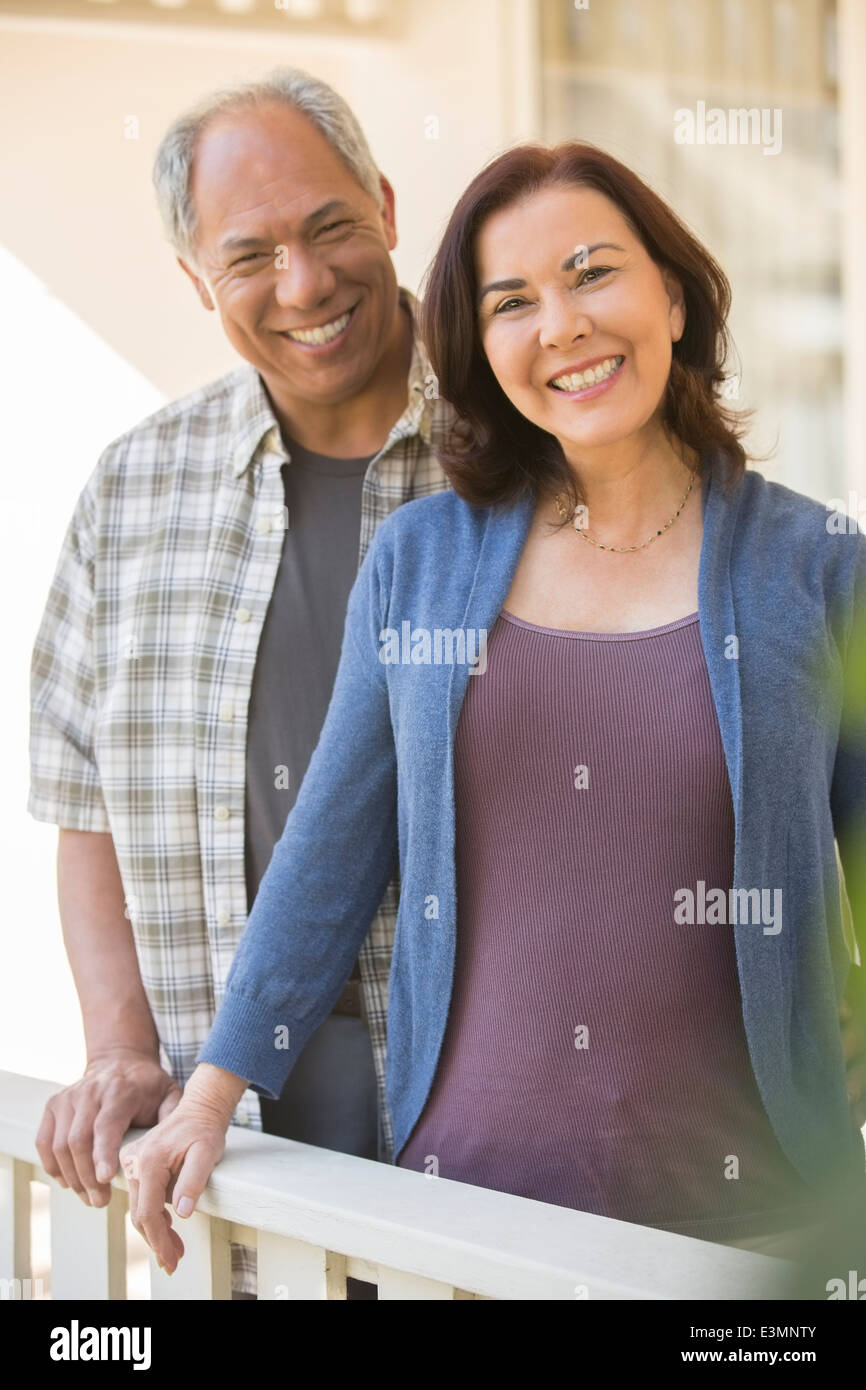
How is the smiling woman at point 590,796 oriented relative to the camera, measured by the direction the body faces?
toward the camera

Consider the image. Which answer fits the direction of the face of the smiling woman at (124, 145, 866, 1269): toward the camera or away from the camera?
toward the camera
